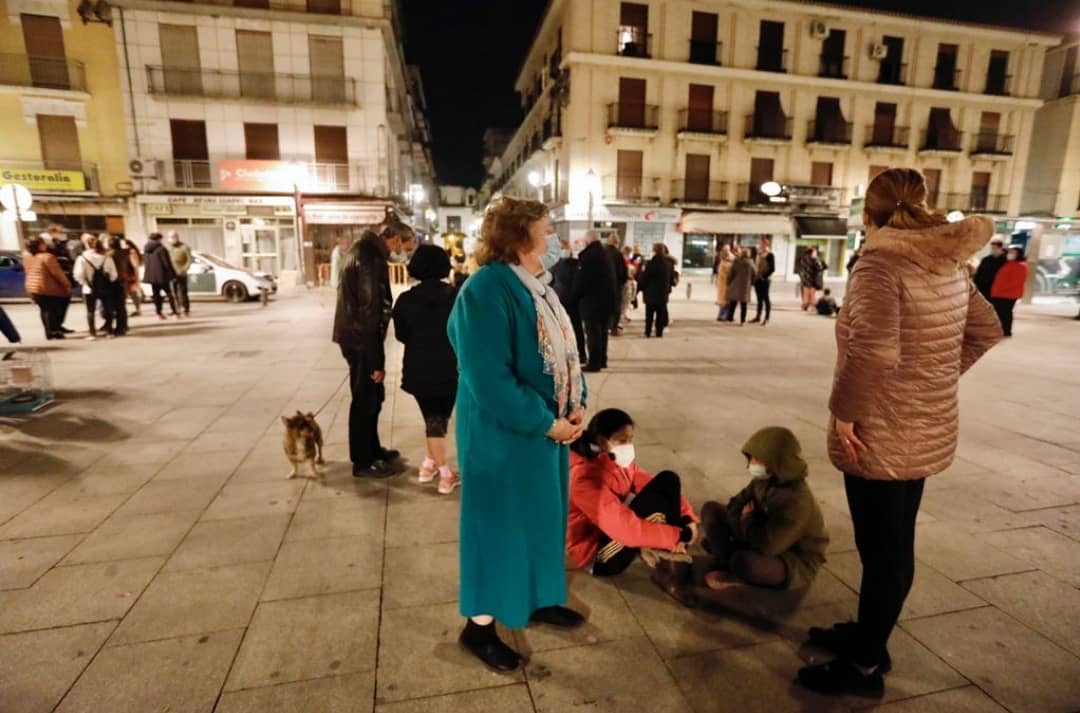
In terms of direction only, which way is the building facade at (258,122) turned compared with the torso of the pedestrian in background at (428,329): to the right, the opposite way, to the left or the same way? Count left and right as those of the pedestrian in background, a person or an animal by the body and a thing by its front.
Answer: the opposite way

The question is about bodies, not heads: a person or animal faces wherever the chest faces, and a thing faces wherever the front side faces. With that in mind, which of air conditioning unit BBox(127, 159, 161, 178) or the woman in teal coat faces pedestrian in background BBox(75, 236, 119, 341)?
the air conditioning unit

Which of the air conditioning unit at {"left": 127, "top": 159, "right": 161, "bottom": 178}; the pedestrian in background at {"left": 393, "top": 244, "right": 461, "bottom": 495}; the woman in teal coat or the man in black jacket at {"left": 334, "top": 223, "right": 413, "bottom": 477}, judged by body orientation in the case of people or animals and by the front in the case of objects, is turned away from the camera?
the pedestrian in background

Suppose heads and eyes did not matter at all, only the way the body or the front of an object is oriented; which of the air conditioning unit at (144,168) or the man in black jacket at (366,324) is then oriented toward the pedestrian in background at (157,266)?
the air conditioning unit

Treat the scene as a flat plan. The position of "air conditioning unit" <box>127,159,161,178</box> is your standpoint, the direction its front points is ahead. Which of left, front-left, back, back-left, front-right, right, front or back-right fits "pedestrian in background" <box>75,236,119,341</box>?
front

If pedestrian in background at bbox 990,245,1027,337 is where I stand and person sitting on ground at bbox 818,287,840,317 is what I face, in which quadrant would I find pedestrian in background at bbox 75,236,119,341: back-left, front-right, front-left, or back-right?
front-left

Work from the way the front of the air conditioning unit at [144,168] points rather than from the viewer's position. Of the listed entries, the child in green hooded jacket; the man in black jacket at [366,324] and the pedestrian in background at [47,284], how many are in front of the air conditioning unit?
3

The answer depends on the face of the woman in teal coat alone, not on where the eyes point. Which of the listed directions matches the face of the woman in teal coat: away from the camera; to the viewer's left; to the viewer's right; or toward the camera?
to the viewer's right

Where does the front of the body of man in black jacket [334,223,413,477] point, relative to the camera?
to the viewer's right

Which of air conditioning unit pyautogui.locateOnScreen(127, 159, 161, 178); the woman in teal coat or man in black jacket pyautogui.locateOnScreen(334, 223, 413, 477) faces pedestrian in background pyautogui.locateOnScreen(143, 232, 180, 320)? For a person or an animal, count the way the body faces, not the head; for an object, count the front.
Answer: the air conditioning unit

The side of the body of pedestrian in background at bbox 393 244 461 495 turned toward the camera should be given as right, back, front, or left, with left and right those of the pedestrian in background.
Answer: back

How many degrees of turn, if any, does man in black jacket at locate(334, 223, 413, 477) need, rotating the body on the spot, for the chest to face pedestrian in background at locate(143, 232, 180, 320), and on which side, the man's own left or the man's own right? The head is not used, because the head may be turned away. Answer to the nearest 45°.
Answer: approximately 135° to the man's own left

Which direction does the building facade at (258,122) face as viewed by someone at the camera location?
facing the viewer

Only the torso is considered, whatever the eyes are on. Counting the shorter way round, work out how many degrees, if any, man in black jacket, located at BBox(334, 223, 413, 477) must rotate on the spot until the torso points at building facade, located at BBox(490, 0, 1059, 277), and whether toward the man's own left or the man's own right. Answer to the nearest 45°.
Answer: approximately 45° to the man's own left
